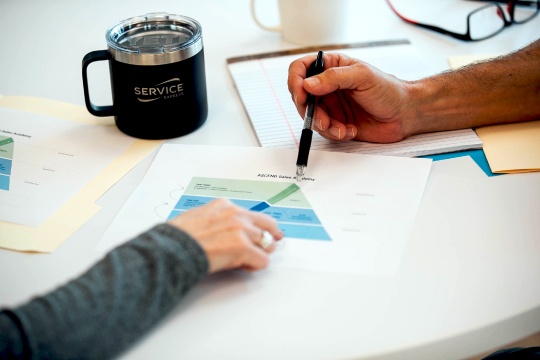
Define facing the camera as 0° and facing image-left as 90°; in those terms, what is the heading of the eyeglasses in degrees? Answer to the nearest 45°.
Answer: approximately 315°

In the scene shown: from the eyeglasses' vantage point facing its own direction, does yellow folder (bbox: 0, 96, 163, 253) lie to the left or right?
on its right

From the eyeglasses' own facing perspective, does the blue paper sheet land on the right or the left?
on its right

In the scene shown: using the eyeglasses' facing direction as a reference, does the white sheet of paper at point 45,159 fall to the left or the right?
on its right

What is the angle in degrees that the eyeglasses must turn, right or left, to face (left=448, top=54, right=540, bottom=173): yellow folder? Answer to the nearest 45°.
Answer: approximately 45° to its right

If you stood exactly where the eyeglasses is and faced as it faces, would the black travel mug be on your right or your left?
on your right

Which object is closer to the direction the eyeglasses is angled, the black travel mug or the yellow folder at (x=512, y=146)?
the yellow folder

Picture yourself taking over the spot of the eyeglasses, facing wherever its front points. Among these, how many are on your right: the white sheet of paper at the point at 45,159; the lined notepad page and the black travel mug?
3

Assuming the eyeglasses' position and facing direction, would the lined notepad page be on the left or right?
on its right
